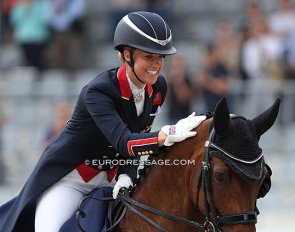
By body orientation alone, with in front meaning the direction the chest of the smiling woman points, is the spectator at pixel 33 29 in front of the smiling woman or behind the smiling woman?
behind

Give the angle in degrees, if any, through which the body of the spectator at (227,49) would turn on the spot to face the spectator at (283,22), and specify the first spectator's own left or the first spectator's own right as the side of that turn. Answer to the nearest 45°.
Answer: approximately 90° to the first spectator's own left

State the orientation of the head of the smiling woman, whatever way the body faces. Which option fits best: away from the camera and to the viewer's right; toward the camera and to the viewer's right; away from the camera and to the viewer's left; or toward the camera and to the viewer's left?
toward the camera and to the viewer's right

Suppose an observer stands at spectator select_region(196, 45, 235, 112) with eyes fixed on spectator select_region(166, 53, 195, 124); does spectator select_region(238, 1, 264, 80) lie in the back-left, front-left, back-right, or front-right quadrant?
back-right

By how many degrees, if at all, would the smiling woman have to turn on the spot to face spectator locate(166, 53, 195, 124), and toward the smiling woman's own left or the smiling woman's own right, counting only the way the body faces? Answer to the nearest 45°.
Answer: approximately 135° to the smiling woman's own left

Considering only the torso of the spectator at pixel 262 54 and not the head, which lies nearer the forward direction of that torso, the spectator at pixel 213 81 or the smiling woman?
the smiling woman

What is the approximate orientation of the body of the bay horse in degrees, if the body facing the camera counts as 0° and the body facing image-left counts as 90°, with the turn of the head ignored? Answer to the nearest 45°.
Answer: approximately 315°

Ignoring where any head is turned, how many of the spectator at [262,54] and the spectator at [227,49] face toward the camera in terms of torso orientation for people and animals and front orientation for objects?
2

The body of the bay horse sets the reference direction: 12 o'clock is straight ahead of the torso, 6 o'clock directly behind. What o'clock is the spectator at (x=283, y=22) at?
The spectator is roughly at 8 o'clock from the bay horse.

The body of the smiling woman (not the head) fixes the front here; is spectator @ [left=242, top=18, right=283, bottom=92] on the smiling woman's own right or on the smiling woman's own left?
on the smiling woman's own left

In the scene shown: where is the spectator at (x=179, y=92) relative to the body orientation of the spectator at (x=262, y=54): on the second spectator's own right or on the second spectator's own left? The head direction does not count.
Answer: on the second spectator's own right

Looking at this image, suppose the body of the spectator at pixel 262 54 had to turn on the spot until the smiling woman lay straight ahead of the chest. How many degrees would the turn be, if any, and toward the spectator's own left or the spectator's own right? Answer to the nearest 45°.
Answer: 0° — they already face them

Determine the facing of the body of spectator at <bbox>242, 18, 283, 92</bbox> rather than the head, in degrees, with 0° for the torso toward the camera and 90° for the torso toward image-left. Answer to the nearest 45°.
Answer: approximately 0°
